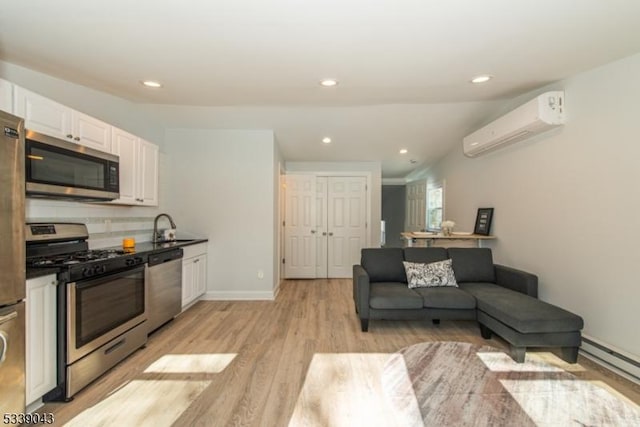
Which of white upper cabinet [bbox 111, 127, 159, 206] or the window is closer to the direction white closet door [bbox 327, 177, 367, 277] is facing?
the white upper cabinet

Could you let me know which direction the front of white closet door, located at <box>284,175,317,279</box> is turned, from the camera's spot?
facing the viewer

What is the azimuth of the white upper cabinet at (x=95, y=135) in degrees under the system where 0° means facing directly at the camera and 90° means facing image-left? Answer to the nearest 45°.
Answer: approximately 315°

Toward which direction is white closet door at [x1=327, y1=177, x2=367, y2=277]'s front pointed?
toward the camera

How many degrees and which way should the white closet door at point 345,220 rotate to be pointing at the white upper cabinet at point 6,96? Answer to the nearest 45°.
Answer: approximately 45° to its right

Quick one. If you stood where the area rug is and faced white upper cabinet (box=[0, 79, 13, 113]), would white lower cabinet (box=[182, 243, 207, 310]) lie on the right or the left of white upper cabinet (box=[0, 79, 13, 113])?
right

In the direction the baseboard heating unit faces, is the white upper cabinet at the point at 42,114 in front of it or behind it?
in front

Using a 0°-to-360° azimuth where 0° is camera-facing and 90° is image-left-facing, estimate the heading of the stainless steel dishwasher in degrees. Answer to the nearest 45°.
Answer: approximately 315°

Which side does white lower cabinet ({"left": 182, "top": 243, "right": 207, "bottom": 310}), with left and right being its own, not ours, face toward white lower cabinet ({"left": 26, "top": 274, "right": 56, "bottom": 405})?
right

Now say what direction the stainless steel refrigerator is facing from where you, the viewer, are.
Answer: facing the viewer and to the right of the viewer

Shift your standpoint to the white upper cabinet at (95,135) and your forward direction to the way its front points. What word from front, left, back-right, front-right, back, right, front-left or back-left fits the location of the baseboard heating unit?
front

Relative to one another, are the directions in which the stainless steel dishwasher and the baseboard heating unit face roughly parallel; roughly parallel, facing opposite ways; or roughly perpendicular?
roughly parallel, facing opposite ways

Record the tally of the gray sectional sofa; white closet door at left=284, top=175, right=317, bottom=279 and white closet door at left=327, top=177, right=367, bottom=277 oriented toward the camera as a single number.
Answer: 3

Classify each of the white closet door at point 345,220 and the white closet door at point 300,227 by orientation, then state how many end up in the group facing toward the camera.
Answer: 2

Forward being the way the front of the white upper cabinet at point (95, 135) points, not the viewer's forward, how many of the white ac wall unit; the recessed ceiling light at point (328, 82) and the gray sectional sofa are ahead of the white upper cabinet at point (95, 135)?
3

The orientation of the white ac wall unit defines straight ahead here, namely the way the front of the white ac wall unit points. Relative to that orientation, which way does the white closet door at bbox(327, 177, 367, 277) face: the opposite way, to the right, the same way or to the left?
to the left

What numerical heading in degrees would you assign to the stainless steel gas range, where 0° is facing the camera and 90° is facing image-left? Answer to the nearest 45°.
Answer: approximately 315°

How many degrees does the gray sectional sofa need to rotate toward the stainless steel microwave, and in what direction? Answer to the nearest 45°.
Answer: approximately 45° to its right
